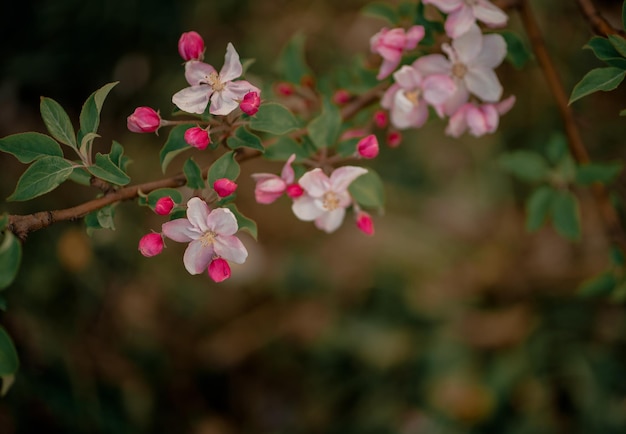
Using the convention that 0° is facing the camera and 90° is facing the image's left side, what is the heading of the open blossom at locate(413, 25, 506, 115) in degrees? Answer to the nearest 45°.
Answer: approximately 0°

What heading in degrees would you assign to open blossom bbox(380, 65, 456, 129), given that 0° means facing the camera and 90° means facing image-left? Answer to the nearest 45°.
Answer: approximately 0°

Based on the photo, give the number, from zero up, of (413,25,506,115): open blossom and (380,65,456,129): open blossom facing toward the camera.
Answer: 2
